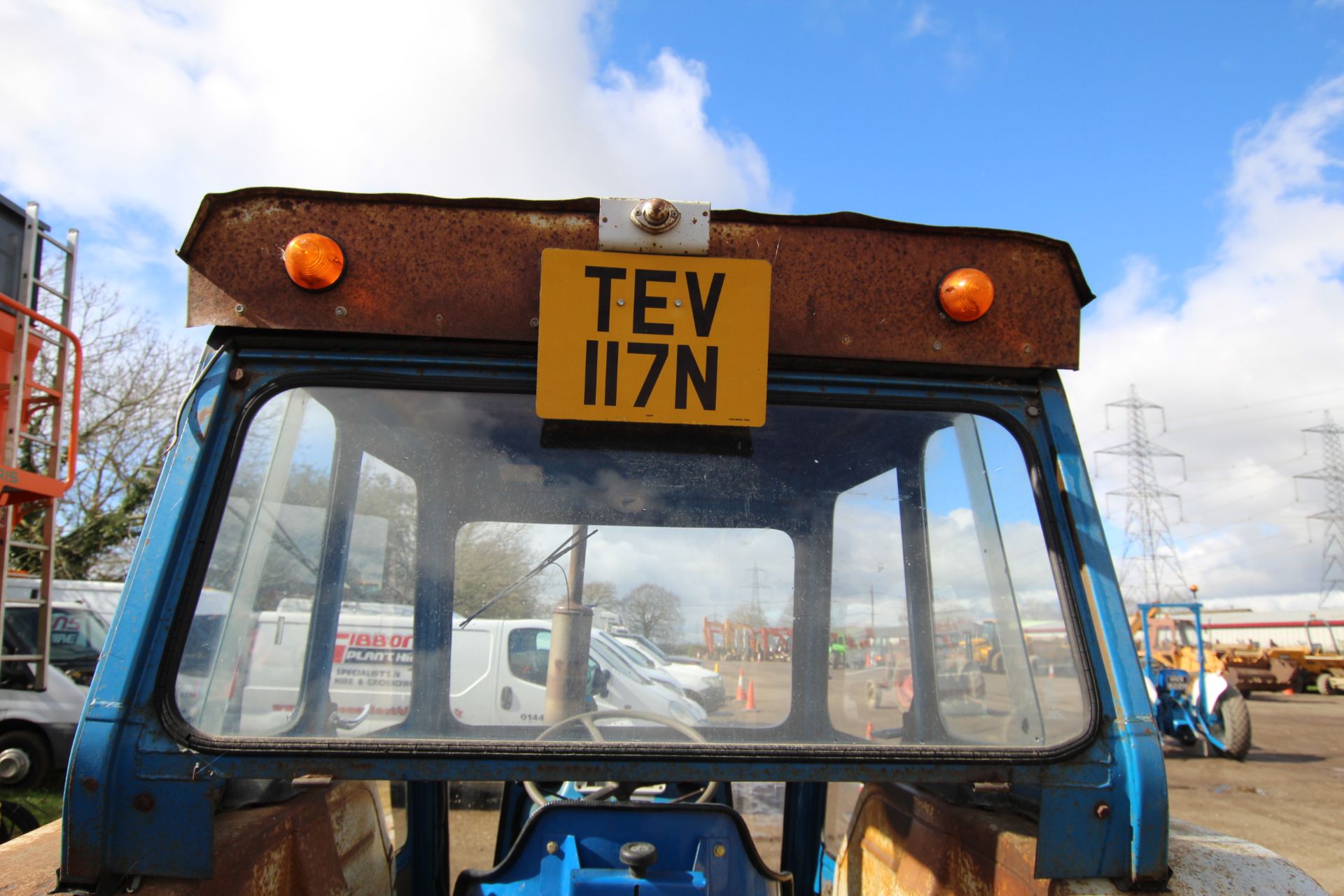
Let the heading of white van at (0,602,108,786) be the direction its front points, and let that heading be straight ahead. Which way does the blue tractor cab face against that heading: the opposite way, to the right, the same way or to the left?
to the left

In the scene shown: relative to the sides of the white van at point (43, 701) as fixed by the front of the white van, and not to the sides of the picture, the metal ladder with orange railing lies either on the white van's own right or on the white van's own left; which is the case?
on the white van's own right

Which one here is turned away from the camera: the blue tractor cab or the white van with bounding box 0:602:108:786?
the blue tractor cab

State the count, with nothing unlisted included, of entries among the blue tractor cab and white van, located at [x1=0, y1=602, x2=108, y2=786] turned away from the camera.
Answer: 1

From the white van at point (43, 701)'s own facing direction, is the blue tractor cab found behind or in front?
in front

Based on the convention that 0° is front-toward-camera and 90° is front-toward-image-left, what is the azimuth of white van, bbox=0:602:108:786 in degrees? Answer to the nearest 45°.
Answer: approximately 315°

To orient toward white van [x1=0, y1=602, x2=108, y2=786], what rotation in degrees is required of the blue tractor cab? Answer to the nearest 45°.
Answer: approximately 45° to its left

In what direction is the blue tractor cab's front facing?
away from the camera

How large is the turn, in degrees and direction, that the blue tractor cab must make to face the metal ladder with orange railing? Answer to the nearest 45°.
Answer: approximately 45° to its left
